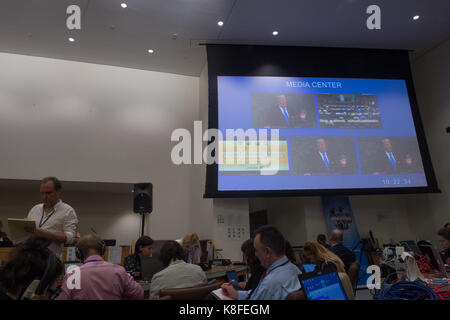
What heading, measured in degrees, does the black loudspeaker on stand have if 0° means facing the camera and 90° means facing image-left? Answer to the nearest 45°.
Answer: approximately 0°

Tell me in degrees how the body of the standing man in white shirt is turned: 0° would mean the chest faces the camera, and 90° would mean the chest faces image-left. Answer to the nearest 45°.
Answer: approximately 45°

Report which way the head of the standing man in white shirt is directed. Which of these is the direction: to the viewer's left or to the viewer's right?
to the viewer's left

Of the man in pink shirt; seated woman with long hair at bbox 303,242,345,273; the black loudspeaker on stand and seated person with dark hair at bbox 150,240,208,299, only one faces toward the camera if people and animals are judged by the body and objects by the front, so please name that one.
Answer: the black loudspeaker on stand

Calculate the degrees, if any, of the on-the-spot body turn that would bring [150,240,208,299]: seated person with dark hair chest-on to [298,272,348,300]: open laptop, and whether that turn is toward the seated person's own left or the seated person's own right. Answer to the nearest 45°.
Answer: approximately 135° to the seated person's own right

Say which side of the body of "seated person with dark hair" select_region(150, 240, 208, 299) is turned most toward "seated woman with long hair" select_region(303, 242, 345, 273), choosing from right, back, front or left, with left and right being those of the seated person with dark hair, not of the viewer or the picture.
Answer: right

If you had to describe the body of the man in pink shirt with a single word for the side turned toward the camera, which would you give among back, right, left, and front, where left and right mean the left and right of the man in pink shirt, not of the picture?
back

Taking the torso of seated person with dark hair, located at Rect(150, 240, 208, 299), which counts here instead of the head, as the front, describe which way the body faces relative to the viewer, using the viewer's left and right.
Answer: facing away from the viewer

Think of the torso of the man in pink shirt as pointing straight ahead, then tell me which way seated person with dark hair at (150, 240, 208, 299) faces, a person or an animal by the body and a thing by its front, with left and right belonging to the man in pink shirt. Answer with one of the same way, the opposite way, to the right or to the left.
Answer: the same way

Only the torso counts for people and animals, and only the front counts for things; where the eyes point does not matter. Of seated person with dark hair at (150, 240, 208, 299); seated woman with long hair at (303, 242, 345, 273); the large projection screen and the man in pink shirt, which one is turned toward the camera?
the large projection screen

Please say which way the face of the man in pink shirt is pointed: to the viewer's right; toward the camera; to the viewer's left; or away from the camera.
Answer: away from the camera

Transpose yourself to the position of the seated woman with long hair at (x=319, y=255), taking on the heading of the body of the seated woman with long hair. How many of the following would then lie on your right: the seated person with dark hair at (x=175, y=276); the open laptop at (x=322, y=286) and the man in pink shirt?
0

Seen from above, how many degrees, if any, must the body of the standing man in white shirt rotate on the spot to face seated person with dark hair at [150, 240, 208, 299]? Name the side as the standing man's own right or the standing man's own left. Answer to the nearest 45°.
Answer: approximately 90° to the standing man's own left

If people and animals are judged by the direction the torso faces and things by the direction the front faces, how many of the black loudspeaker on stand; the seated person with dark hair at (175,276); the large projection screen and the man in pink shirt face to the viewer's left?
0

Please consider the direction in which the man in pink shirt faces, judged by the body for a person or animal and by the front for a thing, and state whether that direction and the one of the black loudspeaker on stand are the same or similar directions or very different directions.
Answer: very different directions

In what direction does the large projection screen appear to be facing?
toward the camera

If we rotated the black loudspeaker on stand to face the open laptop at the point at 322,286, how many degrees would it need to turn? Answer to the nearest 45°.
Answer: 0° — it already faces it

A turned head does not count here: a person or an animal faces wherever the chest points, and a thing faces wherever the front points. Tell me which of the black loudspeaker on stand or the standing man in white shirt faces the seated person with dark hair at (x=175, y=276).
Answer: the black loudspeaker on stand
